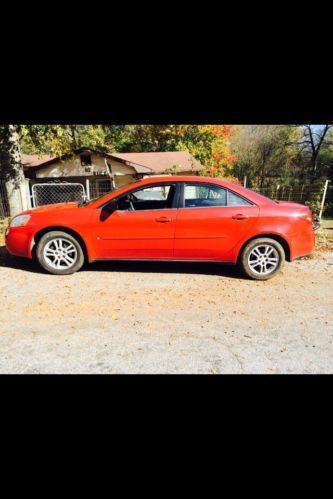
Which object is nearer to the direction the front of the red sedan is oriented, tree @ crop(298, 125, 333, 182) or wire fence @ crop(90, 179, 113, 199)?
the wire fence

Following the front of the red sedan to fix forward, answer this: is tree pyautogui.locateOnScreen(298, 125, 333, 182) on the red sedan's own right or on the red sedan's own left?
on the red sedan's own right

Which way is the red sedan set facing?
to the viewer's left

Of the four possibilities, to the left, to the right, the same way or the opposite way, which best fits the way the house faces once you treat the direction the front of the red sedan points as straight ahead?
to the left

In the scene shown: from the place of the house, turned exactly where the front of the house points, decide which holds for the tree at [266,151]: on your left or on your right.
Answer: on your left

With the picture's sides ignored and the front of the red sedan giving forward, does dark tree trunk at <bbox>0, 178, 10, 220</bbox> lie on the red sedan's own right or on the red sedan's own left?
on the red sedan's own right

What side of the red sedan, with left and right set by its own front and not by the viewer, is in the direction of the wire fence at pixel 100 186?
right

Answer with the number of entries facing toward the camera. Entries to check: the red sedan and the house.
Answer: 1

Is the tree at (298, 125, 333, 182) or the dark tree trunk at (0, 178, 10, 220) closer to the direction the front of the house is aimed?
the dark tree trunk

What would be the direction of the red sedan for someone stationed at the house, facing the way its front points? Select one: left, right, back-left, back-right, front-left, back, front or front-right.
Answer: front

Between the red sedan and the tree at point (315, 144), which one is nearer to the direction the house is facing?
the red sedan

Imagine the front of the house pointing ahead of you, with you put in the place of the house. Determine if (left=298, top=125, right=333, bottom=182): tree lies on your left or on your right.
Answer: on your left

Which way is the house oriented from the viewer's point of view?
toward the camera
